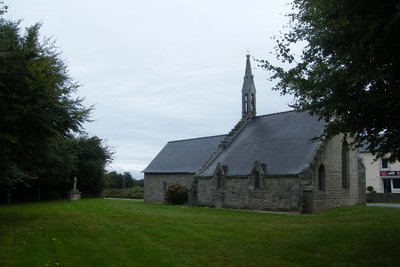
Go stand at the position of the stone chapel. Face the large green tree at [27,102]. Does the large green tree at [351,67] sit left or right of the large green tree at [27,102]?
left

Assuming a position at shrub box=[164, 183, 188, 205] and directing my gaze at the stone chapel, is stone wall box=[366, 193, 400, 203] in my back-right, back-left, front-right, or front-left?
front-left
